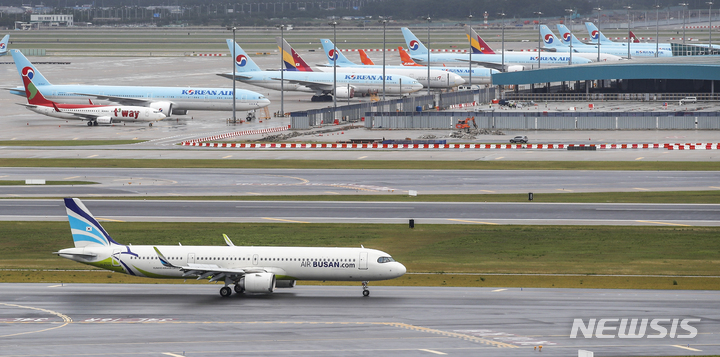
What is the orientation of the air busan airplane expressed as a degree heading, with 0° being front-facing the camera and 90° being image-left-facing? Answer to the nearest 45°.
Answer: approximately 270°
